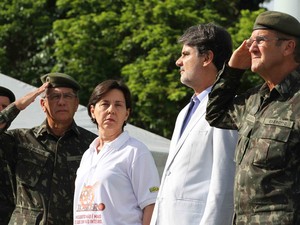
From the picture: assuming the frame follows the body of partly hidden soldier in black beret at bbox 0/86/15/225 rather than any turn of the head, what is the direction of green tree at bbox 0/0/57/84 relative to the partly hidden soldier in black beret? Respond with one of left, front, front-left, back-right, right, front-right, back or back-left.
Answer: back-right

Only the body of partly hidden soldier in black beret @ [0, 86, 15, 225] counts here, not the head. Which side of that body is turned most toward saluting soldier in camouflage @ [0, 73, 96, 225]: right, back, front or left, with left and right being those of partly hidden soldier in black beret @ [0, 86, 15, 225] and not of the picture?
left

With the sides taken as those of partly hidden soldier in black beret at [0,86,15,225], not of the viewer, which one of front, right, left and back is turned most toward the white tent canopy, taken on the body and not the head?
back

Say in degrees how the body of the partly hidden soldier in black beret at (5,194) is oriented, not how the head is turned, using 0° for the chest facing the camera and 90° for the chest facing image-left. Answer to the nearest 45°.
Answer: approximately 45°

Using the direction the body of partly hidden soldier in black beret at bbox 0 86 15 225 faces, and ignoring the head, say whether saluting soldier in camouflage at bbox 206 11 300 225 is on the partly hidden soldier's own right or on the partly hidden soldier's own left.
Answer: on the partly hidden soldier's own left

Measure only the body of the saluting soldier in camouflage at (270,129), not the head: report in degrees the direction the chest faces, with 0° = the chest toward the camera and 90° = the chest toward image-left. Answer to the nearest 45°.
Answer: approximately 45°
